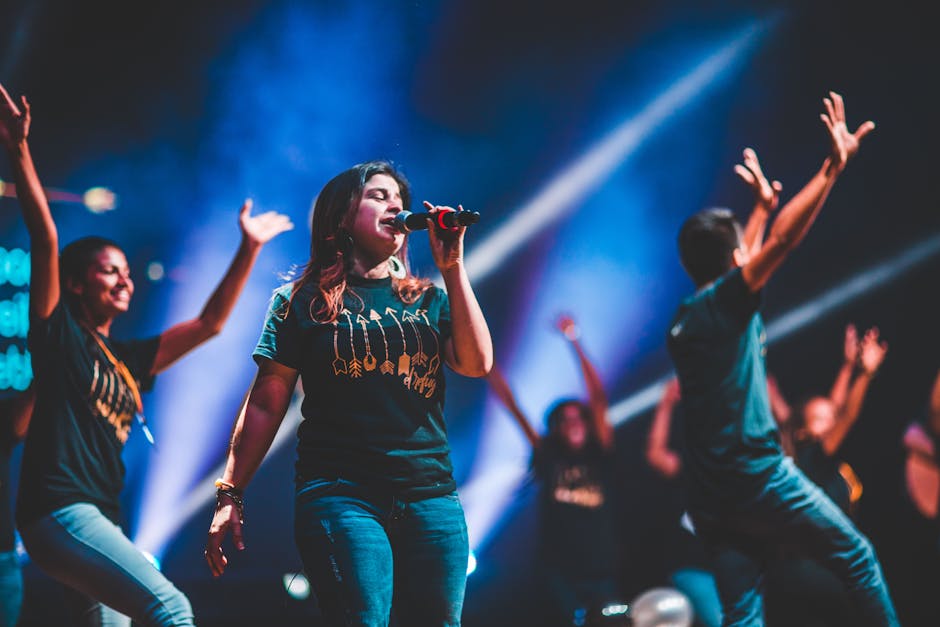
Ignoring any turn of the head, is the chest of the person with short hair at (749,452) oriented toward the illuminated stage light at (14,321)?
no

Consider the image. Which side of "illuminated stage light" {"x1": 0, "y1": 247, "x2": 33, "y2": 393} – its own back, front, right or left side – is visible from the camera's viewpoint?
front

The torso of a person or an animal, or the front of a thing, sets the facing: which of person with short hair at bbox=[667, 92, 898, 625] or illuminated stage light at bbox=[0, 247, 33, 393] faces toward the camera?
the illuminated stage light

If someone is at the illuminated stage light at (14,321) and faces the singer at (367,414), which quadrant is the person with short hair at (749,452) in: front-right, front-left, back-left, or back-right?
front-left

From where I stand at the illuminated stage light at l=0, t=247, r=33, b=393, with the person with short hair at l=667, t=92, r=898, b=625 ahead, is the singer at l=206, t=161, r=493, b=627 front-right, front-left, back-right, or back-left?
front-right

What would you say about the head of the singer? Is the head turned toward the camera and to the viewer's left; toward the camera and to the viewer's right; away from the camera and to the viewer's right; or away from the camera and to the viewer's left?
toward the camera and to the viewer's right

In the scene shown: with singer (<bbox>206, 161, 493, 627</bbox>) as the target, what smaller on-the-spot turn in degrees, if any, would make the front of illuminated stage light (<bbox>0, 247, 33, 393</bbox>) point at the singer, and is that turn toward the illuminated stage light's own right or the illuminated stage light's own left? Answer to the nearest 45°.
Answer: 0° — it already faces them

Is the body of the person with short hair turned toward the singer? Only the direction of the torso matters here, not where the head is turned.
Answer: no

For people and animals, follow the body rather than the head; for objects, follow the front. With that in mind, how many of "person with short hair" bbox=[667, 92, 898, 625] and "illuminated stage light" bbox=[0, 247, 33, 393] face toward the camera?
1

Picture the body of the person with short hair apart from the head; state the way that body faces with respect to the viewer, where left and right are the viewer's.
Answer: facing away from the viewer and to the right of the viewer
